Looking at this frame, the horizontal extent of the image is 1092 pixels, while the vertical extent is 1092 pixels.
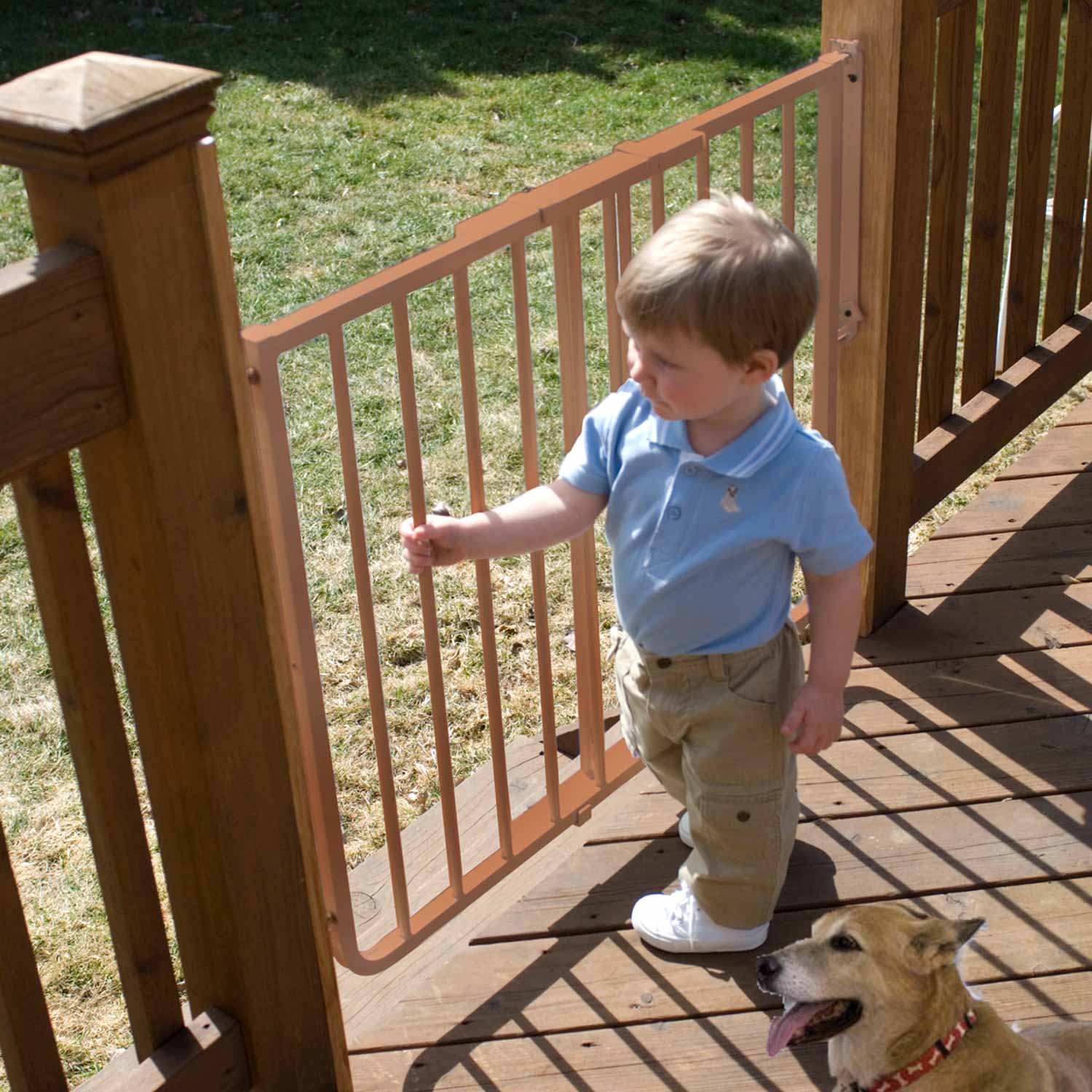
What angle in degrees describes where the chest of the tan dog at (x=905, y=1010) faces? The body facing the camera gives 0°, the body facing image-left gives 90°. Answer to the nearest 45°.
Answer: approximately 90°

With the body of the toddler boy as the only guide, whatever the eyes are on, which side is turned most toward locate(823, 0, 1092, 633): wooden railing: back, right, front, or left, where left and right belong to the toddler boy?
back

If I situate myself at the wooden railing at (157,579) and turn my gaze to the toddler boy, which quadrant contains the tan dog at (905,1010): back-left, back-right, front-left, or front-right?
front-right

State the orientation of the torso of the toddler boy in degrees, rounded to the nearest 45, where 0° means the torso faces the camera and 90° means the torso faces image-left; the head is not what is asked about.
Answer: approximately 45°

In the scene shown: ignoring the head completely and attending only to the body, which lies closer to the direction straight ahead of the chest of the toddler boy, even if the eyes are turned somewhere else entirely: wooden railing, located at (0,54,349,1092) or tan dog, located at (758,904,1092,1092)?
the wooden railing

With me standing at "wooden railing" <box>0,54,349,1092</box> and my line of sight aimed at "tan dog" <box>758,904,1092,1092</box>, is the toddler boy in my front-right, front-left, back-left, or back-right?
front-left

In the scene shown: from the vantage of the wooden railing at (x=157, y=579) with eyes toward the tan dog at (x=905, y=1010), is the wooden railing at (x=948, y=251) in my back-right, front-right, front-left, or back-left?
front-left

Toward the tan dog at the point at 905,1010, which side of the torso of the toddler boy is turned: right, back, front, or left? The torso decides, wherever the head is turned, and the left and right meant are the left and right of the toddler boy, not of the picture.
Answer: left

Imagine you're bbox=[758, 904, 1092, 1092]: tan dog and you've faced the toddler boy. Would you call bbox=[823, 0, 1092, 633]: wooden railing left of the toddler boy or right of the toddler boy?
right

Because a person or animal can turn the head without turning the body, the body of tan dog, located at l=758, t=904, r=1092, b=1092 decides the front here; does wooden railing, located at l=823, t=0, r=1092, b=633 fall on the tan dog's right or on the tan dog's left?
on the tan dog's right

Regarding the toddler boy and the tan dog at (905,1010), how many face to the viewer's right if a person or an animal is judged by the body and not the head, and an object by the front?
0

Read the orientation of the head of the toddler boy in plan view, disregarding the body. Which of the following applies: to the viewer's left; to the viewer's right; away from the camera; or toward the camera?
to the viewer's left

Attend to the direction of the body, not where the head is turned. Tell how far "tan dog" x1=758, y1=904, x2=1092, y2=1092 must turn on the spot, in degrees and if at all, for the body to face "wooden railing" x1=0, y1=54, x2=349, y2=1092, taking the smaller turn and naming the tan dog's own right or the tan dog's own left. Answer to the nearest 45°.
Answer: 0° — it already faces it

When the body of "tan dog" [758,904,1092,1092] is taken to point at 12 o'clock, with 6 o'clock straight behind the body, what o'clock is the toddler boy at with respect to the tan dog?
The toddler boy is roughly at 2 o'clock from the tan dog.
